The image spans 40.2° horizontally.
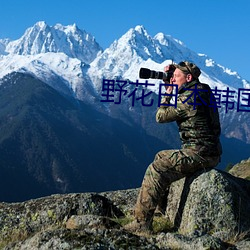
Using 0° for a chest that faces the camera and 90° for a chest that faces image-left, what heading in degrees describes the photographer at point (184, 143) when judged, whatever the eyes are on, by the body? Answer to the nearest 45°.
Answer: approximately 90°

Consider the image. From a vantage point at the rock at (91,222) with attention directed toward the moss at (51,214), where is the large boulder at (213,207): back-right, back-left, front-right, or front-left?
back-right

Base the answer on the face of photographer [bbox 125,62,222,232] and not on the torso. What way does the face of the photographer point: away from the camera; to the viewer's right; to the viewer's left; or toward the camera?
to the viewer's left

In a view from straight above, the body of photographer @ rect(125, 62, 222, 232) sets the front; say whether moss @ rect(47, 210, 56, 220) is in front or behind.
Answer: in front

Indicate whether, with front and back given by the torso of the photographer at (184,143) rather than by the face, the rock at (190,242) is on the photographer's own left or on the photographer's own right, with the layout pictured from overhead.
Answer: on the photographer's own left

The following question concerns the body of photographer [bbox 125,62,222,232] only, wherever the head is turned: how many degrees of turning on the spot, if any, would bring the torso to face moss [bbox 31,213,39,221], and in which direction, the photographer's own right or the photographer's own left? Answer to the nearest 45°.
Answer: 0° — they already face it
